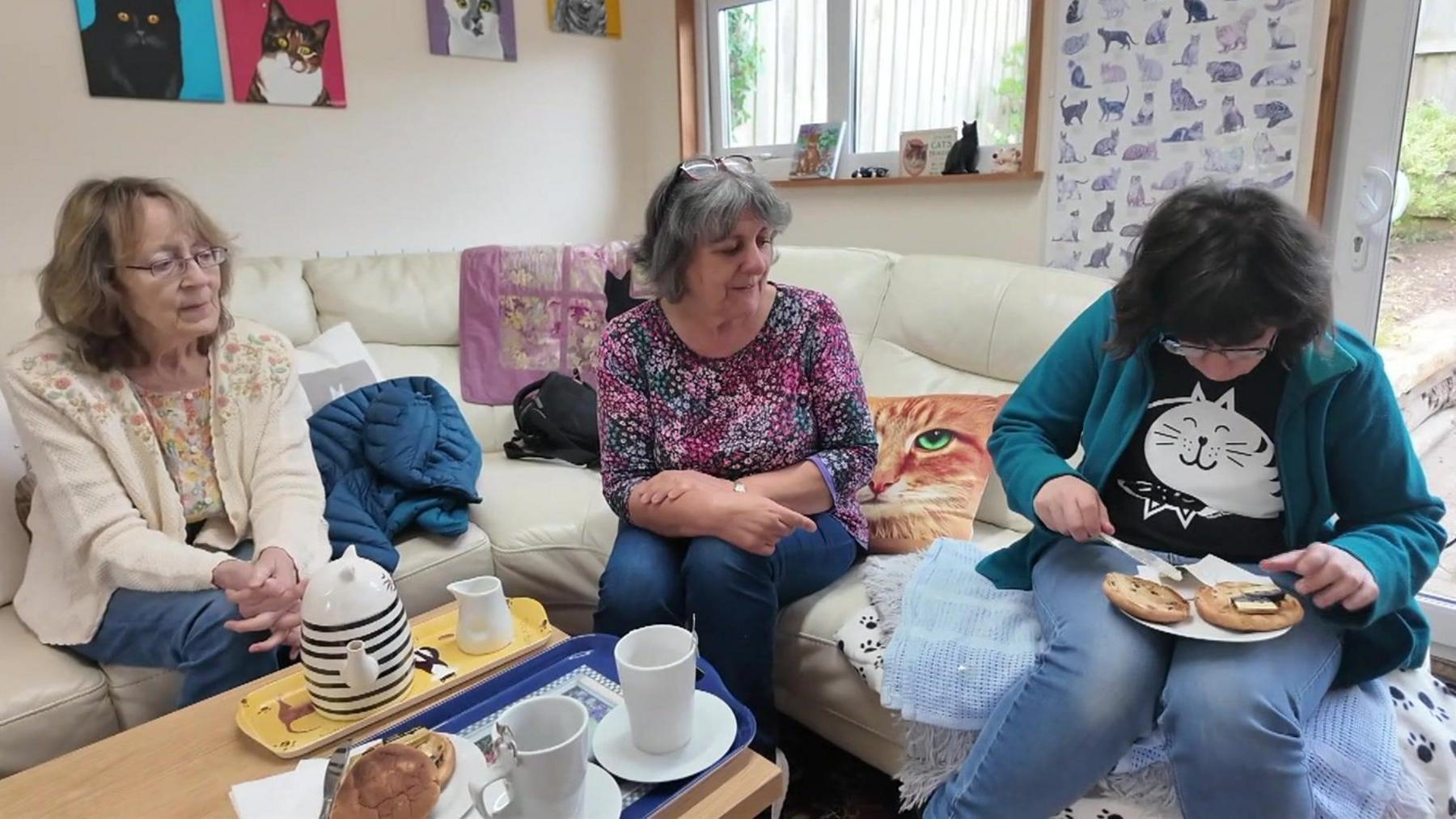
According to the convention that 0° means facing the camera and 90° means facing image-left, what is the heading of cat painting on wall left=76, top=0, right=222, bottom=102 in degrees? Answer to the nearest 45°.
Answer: approximately 0°

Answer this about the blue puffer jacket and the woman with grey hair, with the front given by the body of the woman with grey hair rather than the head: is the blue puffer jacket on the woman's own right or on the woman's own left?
on the woman's own right

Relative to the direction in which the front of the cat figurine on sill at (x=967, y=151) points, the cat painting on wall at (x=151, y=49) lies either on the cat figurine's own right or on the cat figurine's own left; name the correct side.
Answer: on the cat figurine's own right

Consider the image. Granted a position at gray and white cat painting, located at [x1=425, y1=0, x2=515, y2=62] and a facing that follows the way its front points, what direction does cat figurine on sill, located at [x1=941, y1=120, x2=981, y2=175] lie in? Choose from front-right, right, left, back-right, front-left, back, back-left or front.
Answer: front-left

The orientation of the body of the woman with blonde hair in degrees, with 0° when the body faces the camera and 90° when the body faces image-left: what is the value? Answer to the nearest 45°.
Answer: approximately 315°

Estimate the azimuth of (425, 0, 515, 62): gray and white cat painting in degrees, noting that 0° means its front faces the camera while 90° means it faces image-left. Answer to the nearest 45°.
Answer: approximately 0°

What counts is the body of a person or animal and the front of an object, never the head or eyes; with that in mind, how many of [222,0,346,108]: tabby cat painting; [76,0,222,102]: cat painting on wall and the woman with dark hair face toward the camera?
3
